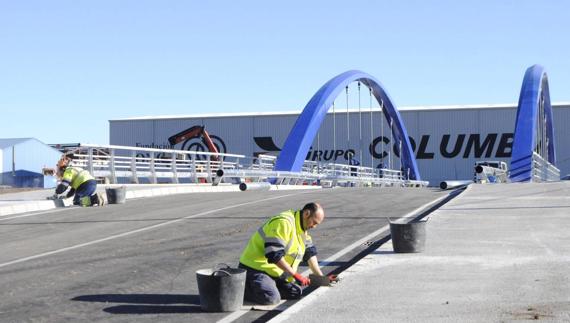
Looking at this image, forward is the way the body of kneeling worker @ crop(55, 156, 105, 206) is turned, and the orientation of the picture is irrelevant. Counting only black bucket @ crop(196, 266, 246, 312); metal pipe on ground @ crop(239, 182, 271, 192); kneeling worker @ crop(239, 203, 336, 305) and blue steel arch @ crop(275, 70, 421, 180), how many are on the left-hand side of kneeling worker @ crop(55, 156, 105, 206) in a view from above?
2

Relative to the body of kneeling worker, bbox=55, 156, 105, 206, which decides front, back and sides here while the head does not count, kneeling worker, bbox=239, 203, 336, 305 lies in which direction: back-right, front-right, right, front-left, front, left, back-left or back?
left

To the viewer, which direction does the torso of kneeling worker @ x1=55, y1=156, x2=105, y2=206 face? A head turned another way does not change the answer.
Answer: to the viewer's left

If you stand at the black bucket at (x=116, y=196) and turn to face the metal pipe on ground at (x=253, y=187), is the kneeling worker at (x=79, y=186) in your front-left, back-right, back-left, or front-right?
back-left

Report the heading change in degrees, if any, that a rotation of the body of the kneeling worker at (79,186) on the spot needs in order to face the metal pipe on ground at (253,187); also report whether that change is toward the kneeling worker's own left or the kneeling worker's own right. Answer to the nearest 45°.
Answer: approximately 135° to the kneeling worker's own right

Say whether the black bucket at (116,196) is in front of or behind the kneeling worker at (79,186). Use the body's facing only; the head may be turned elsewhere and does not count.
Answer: behind

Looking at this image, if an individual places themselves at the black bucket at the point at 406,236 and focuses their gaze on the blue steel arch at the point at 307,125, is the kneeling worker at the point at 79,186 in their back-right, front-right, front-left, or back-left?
front-left

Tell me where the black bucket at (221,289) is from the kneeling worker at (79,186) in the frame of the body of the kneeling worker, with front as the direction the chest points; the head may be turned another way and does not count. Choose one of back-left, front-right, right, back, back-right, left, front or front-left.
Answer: left

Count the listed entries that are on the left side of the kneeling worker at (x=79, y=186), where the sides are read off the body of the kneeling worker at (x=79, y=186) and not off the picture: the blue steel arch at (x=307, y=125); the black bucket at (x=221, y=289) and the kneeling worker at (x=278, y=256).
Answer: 2

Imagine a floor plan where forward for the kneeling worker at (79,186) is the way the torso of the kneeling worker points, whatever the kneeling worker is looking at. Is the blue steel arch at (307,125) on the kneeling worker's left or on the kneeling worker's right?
on the kneeling worker's right
